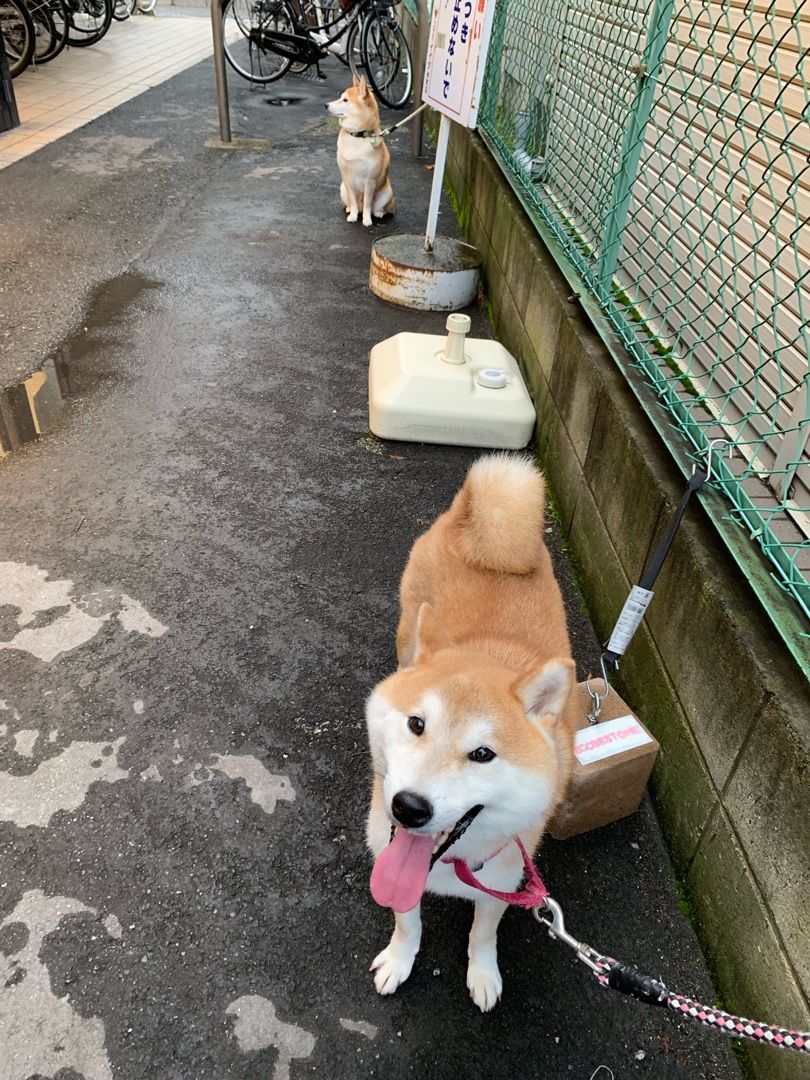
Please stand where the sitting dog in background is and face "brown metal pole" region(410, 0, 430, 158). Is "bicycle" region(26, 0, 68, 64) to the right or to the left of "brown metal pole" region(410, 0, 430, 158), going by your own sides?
left

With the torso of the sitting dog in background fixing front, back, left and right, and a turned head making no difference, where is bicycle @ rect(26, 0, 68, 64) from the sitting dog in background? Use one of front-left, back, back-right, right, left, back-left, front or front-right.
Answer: right

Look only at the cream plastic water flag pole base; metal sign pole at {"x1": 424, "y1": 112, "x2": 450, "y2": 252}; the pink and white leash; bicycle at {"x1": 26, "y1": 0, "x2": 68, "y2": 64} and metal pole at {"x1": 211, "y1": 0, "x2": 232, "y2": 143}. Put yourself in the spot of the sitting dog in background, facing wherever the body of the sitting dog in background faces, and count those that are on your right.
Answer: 2

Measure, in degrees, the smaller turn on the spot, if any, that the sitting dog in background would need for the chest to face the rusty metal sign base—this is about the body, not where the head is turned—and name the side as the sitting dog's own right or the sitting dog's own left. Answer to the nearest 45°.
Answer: approximately 45° to the sitting dog's own left

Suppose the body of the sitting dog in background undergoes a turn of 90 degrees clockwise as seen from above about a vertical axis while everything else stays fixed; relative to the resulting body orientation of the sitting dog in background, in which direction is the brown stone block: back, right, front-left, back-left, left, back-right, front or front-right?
back-left

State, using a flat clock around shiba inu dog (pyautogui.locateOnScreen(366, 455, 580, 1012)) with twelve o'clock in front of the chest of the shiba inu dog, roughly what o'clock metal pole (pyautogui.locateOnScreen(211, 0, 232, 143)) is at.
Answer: The metal pole is roughly at 5 o'clock from the shiba inu dog.

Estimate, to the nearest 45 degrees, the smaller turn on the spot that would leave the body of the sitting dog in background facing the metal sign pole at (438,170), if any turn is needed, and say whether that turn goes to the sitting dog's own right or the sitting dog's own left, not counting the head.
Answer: approximately 45° to the sitting dog's own left

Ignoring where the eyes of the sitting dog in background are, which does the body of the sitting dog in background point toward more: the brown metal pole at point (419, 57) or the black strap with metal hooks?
the black strap with metal hooks

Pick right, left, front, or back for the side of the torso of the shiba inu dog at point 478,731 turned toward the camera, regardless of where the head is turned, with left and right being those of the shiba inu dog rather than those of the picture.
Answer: front

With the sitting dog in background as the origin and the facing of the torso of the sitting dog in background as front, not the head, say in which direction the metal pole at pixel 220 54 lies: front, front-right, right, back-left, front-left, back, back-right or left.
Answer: right

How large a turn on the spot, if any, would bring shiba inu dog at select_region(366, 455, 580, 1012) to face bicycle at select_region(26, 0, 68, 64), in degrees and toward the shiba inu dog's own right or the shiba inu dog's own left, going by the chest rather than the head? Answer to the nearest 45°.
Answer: approximately 135° to the shiba inu dog's own right

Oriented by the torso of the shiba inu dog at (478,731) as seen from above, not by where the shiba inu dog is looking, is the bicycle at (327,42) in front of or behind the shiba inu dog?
behind

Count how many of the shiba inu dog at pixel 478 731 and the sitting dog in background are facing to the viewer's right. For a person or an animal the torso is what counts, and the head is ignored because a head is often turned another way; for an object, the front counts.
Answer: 0

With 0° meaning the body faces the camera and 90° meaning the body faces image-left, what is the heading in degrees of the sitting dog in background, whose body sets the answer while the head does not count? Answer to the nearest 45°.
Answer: approximately 45°
